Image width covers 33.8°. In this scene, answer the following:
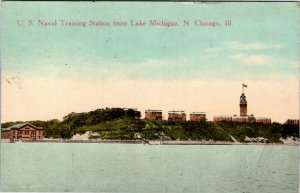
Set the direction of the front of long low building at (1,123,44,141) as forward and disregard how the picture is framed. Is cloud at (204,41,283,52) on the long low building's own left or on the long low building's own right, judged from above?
on the long low building's own left

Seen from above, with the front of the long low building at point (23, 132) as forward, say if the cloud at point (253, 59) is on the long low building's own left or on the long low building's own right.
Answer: on the long low building's own left

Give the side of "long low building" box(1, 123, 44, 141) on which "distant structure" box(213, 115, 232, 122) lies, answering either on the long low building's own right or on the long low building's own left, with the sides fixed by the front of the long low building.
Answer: on the long low building's own left

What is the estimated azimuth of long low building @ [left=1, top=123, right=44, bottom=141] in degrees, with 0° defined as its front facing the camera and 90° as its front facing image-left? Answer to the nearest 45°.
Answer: approximately 0°
